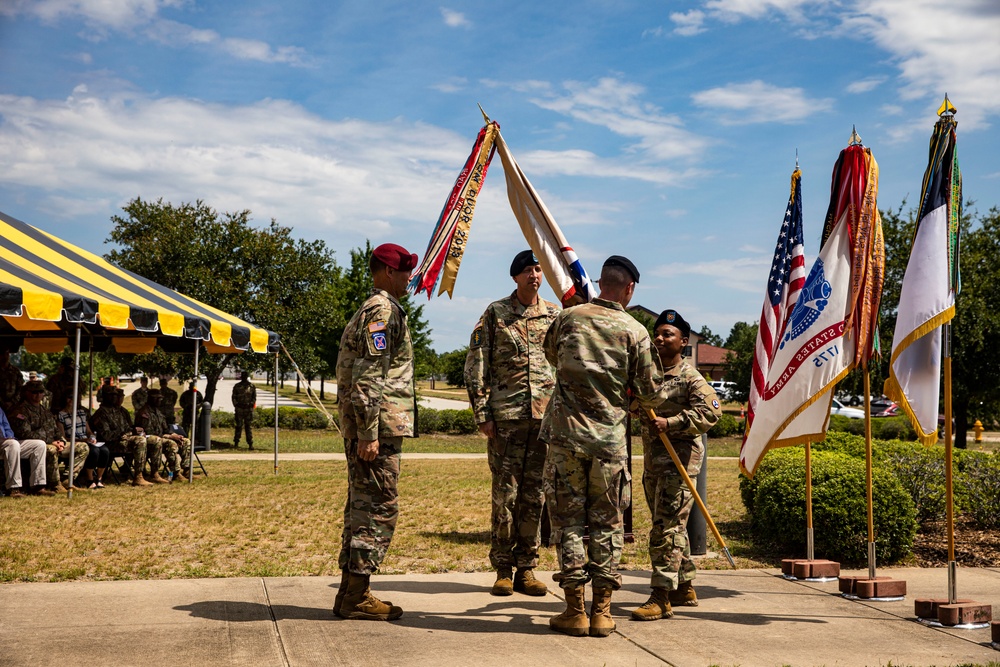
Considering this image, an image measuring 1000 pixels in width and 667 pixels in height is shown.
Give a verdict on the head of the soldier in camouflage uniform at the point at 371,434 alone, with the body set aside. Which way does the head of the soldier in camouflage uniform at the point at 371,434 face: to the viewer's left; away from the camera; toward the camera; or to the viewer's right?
to the viewer's right

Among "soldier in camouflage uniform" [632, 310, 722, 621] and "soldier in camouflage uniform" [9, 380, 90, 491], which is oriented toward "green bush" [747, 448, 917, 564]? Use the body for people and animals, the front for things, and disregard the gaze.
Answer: "soldier in camouflage uniform" [9, 380, 90, 491]

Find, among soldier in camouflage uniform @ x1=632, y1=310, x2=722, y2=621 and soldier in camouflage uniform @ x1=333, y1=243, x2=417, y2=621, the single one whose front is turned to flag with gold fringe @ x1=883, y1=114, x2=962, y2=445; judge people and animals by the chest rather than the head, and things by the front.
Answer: soldier in camouflage uniform @ x1=333, y1=243, x2=417, y2=621

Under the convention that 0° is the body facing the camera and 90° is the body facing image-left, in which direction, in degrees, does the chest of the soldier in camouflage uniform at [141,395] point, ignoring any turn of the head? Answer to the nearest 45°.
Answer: approximately 315°

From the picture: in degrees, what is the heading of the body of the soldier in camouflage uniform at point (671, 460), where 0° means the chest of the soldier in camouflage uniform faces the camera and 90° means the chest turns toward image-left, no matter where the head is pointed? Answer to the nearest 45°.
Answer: approximately 45°

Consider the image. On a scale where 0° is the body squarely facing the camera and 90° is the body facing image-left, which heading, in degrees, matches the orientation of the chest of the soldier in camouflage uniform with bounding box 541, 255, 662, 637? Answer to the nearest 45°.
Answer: approximately 180°

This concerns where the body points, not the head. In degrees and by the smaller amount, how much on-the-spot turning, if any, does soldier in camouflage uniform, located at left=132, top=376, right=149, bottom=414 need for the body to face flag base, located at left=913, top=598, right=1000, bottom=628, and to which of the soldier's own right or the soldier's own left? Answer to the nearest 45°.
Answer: approximately 45° to the soldier's own right

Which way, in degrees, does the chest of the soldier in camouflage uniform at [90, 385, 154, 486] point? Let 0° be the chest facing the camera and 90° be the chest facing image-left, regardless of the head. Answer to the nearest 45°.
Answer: approximately 315°

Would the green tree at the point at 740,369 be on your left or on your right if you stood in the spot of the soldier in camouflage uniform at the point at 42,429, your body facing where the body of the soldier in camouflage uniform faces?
on your left

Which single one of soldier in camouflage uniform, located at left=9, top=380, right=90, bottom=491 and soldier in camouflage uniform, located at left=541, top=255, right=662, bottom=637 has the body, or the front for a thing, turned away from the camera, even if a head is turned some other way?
soldier in camouflage uniform, located at left=541, top=255, right=662, bottom=637

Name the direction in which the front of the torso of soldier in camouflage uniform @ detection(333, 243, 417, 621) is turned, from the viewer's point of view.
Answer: to the viewer's right

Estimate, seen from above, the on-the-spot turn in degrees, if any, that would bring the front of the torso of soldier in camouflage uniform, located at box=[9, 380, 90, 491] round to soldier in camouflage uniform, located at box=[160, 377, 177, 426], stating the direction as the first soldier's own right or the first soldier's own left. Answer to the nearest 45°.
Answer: approximately 90° to the first soldier's own left
